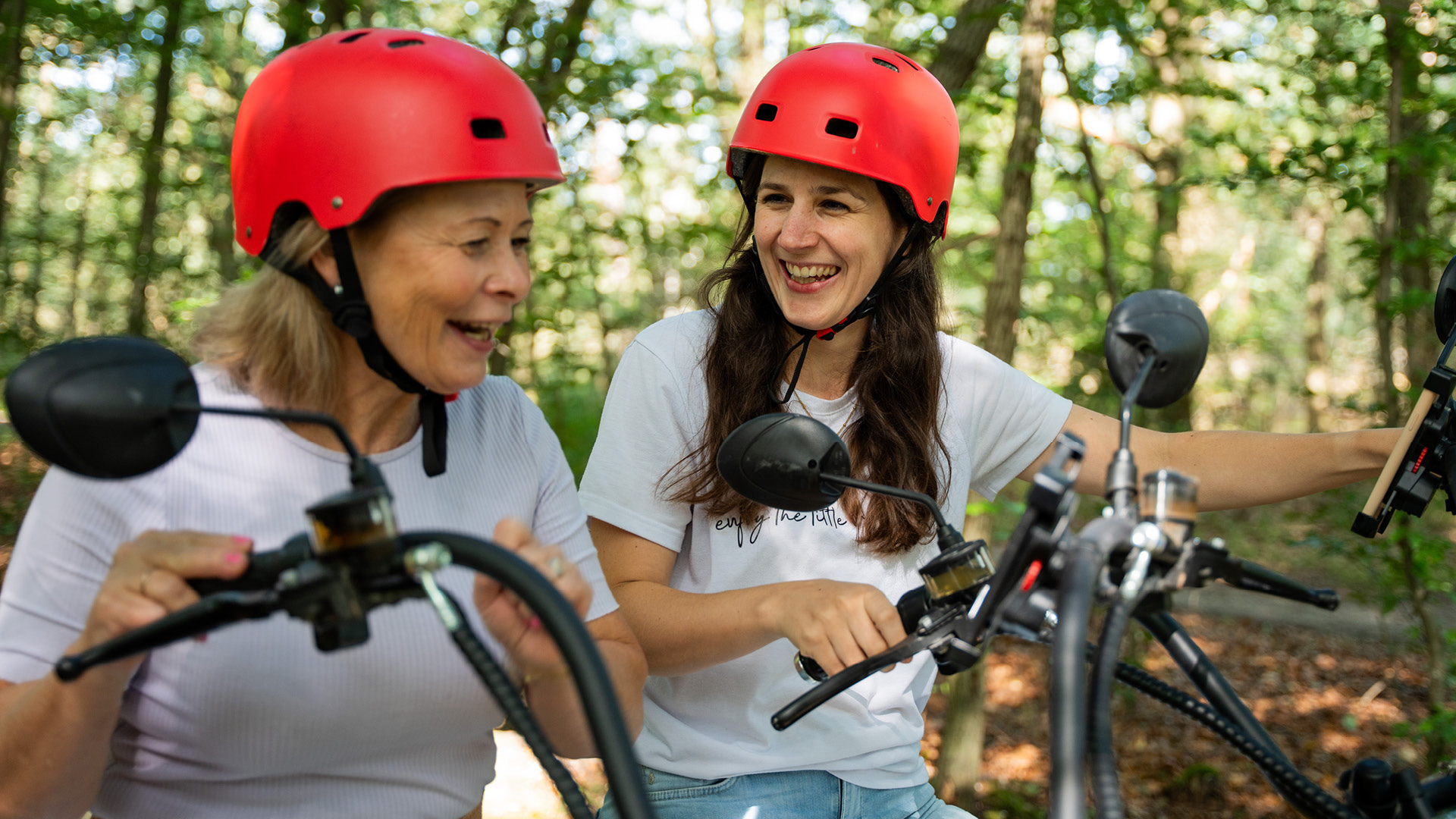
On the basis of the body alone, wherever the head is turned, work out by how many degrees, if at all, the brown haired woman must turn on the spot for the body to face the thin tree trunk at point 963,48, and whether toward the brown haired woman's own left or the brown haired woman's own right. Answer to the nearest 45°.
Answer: approximately 180°

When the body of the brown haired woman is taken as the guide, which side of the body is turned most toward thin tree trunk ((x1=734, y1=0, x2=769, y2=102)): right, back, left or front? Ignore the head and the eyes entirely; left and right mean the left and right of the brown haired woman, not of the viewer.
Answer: back

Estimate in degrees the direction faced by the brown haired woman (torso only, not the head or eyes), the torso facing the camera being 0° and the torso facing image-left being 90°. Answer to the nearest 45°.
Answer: approximately 0°

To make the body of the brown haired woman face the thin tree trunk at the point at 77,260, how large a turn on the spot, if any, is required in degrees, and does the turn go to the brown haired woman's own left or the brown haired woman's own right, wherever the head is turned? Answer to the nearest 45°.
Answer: approximately 135° to the brown haired woman's own right

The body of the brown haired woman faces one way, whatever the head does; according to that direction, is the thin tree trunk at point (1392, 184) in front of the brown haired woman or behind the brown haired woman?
behind

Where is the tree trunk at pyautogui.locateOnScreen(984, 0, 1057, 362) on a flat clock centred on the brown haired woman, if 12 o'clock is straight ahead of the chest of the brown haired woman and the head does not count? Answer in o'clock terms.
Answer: The tree trunk is roughly at 6 o'clock from the brown haired woman.

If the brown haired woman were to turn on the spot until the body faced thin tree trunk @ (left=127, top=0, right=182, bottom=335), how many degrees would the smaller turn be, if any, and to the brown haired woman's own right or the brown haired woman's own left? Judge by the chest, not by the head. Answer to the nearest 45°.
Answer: approximately 135° to the brown haired woman's own right

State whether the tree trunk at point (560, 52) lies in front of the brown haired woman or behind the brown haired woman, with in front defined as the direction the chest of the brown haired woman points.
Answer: behind

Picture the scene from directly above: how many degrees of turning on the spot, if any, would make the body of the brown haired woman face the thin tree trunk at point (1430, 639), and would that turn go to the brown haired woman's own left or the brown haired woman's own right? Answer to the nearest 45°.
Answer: approximately 135° to the brown haired woman's own left

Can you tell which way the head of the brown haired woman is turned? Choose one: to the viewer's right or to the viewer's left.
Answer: to the viewer's left

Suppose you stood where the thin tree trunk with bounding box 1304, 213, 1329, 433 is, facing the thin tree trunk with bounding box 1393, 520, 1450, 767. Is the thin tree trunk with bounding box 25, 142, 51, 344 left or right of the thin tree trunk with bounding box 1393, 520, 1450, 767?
right

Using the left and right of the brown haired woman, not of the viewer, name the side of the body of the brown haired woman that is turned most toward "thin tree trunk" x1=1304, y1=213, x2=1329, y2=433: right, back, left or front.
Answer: back
